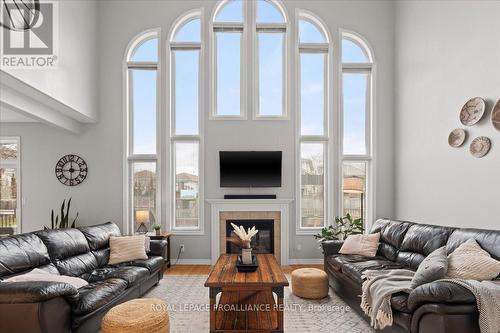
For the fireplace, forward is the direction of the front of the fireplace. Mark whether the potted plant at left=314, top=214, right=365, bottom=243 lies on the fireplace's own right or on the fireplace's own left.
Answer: on the fireplace's own left

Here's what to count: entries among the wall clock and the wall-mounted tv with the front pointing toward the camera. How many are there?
2

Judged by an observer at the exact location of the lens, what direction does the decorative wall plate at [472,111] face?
facing the viewer and to the left of the viewer

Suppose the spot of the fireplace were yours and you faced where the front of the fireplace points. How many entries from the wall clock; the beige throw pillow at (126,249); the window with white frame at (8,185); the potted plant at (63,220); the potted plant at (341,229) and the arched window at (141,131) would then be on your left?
1

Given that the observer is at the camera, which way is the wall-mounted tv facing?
facing the viewer

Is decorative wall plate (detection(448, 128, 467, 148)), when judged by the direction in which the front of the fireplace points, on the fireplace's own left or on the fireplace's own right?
on the fireplace's own left

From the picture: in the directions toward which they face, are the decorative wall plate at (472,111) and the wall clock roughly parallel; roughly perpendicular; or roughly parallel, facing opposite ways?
roughly perpendicular

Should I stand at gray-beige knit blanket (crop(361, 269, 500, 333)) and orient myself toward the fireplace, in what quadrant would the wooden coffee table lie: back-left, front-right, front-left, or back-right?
front-left

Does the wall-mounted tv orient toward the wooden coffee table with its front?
yes

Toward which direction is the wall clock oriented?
toward the camera

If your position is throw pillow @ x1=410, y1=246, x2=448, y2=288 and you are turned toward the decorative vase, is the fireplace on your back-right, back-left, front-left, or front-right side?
front-right

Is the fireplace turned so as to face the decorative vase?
yes

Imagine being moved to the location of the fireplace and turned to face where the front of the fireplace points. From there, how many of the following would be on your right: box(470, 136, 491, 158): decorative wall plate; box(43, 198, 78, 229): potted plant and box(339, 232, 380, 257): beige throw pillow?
1

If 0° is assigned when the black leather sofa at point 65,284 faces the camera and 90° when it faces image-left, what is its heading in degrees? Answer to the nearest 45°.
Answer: approximately 315°
